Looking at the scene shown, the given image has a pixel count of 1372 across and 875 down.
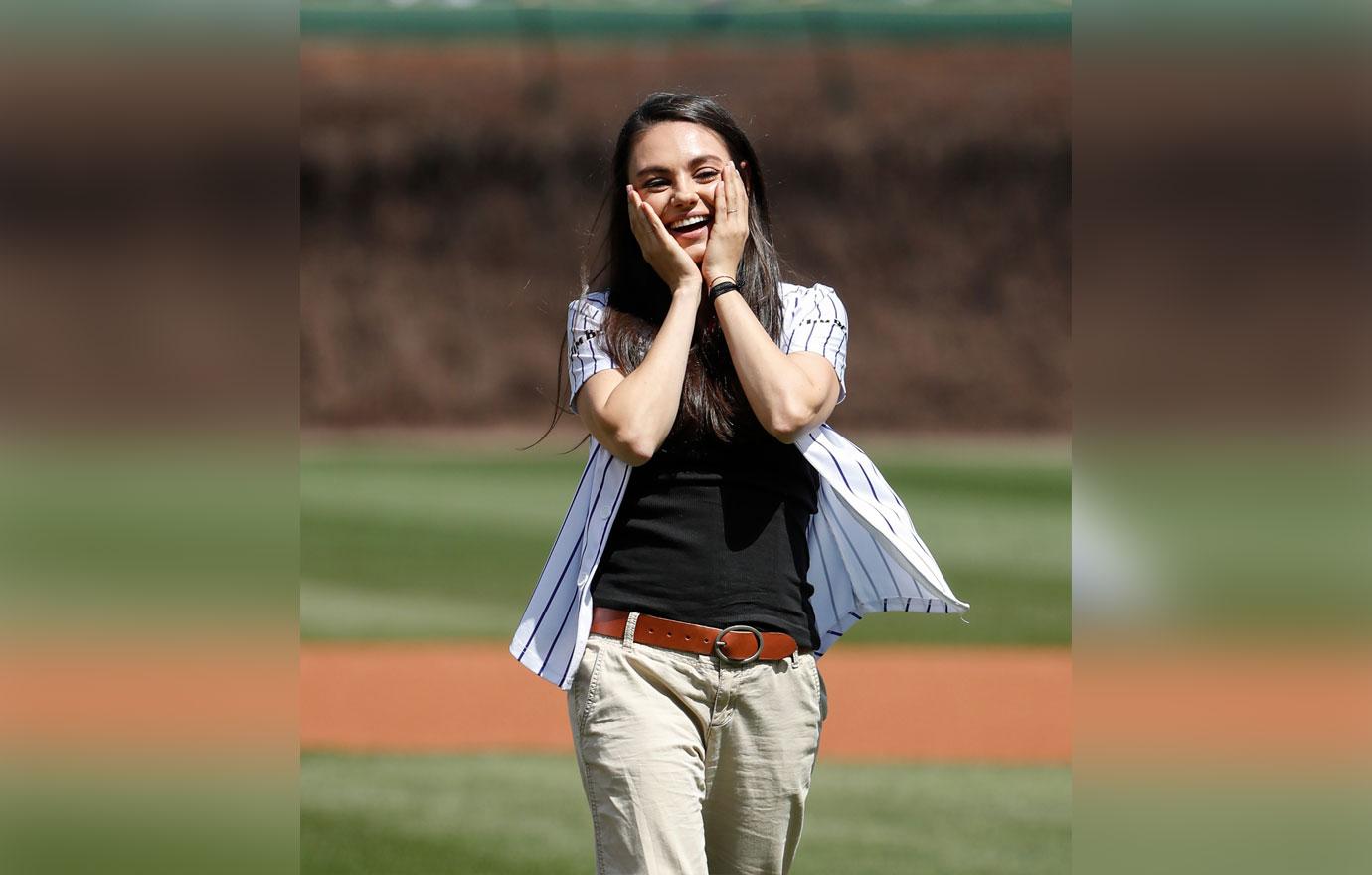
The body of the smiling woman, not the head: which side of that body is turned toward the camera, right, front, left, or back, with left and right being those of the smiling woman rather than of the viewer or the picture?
front

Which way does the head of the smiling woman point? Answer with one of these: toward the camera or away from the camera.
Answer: toward the camera
